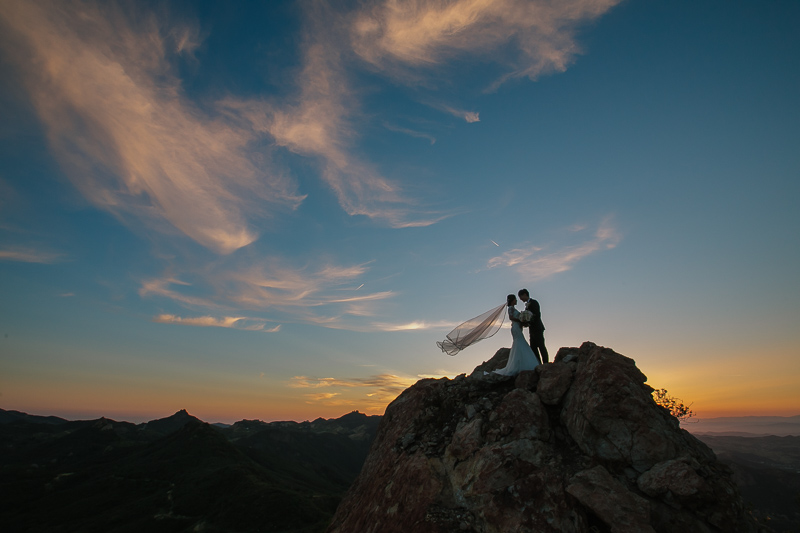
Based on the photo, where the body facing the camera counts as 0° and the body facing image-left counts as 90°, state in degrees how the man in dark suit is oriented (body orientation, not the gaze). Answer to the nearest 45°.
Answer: approximately 90°

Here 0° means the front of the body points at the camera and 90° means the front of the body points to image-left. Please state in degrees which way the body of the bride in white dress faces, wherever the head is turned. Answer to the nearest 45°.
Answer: approximately 270°

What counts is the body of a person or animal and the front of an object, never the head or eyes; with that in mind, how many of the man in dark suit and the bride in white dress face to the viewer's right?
1

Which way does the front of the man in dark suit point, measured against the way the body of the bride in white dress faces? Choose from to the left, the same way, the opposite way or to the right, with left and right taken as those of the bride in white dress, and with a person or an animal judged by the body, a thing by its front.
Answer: the opposite way
